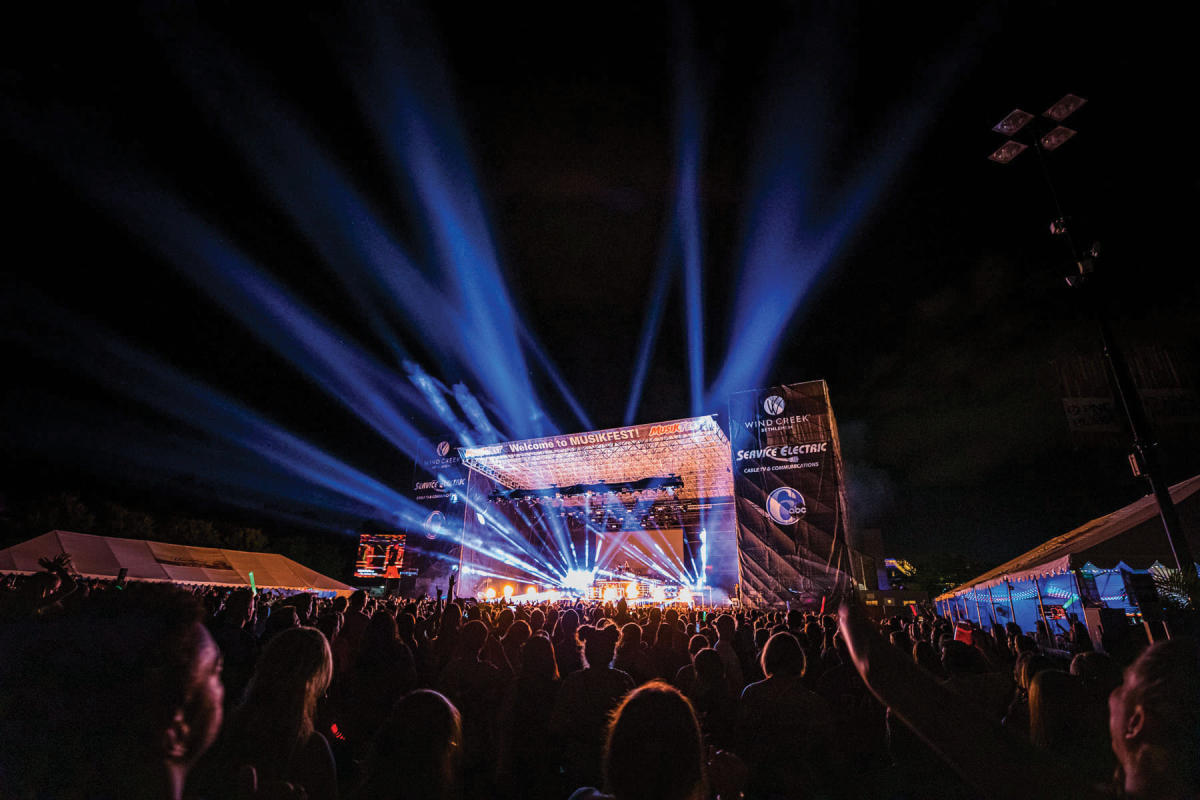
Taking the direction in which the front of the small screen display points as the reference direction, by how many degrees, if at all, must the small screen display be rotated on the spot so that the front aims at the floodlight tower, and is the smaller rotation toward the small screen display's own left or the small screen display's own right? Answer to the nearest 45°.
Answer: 0° — it already faces it

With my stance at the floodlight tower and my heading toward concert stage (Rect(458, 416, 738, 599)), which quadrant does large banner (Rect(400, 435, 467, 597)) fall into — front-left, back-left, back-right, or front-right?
front-left

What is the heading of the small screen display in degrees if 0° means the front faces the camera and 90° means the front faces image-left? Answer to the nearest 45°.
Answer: approximately 0°

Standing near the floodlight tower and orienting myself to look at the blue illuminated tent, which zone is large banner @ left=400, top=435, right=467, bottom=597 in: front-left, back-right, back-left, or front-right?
front-left

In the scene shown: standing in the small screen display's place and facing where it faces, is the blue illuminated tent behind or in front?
in front

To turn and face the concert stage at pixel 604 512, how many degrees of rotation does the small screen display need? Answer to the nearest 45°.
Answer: approximately 90° to its left

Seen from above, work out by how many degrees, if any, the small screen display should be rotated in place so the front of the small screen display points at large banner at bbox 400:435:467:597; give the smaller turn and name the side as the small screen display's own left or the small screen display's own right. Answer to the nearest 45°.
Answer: approximately 45° to the small screen display's own left
